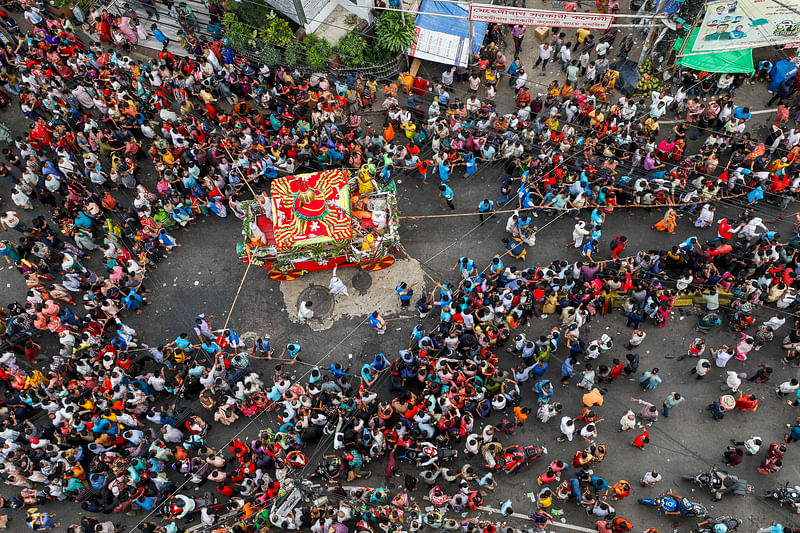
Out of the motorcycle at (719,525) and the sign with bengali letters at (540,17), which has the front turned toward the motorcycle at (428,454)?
the sign with bengali letters

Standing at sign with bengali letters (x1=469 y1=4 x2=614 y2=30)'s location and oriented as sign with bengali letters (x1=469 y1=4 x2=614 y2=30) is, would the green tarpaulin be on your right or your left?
on your left

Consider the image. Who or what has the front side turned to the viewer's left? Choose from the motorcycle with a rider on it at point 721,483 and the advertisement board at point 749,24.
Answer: the motorcycle with a rider on it

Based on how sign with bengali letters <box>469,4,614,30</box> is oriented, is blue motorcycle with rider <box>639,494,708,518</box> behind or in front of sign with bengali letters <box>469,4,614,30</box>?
in front

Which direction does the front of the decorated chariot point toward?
to the viewer's right

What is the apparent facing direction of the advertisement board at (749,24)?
toward the camera

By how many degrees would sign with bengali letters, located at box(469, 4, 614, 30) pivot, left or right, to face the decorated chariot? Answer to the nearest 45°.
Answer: approximately 45° to its right

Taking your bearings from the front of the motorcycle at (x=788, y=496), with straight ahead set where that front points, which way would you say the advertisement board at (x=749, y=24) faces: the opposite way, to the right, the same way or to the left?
to the left
